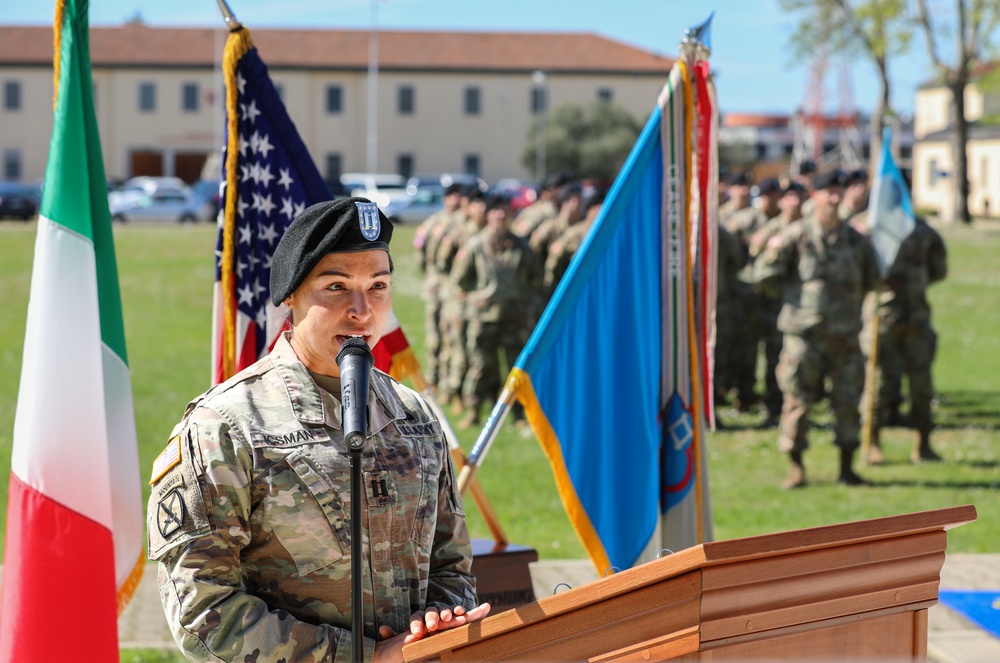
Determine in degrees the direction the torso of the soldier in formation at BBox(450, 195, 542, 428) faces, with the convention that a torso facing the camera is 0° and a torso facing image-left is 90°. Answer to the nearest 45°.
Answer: approximately 0°

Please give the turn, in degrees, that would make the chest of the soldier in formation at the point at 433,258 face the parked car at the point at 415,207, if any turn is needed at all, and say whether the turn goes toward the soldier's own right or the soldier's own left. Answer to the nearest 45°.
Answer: approximately 180°

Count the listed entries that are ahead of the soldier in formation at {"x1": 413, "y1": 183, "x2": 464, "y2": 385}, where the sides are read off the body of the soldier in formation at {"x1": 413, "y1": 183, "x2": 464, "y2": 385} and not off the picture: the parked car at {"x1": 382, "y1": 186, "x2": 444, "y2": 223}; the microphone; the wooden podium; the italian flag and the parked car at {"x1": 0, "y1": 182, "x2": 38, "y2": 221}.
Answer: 3

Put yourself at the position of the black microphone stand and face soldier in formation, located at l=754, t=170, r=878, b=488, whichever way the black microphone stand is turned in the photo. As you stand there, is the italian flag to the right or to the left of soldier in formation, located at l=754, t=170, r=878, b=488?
left

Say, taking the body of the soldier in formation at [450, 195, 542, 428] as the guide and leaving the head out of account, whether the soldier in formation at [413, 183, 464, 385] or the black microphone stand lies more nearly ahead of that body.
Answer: the black microphone stand

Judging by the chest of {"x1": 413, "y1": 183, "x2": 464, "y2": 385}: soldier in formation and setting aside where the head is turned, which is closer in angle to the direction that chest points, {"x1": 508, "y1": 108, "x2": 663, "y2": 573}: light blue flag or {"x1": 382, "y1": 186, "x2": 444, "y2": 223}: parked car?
the light blue flag
